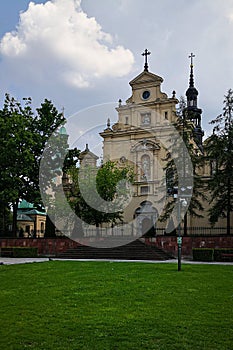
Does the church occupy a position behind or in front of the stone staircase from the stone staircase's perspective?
behind

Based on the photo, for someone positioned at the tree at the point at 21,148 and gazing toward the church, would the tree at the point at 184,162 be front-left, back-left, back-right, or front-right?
front-right

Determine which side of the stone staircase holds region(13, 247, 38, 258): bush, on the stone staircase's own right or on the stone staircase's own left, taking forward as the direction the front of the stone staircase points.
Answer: on the stone staircase's own right

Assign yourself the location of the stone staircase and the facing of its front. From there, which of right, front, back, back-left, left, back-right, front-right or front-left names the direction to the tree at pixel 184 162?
back-left

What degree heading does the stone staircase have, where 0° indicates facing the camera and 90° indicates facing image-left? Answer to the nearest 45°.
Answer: approximately 0°

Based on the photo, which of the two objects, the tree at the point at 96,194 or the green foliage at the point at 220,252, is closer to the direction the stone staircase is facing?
the green foliage

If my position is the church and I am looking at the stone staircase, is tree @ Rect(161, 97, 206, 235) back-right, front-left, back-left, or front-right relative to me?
front-left

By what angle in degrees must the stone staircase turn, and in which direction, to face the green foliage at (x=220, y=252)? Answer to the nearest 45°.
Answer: approximately 45° to its left

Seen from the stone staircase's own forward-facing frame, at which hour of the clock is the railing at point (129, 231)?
The railing is roughly at 6 o'clock from the stone staircase.
